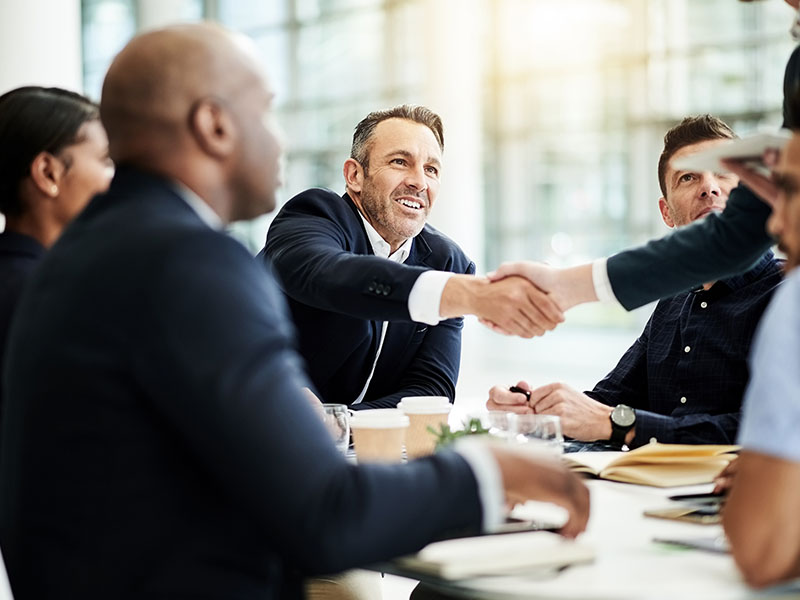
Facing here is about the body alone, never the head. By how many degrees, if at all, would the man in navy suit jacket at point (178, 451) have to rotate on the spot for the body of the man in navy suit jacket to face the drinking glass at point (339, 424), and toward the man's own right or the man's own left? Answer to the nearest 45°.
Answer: approximately 45° to the man's own left

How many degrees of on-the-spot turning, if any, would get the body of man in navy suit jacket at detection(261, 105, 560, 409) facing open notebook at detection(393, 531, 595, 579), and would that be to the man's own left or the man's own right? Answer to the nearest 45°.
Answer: approximately 45° to the man's own right

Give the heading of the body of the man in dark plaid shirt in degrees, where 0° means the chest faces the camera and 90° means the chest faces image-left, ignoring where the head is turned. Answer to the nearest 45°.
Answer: approximately 45°

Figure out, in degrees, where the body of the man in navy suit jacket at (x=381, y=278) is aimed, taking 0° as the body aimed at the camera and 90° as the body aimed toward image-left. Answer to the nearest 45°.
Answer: approximately 315°

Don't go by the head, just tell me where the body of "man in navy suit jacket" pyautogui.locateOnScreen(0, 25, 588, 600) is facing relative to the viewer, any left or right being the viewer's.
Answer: facing away from the viewer and to the right of the viewer

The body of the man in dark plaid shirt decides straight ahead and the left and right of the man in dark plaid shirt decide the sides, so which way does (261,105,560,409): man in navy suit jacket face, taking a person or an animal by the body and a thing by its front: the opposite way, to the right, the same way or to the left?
to the left

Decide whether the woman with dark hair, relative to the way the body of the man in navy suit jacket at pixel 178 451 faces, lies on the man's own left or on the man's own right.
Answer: on the man's own left

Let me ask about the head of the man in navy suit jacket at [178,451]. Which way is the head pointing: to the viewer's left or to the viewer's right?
to the viewer's right

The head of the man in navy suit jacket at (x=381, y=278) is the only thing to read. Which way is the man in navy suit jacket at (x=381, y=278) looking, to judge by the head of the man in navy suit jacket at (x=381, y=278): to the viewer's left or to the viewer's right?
to the viewer's right
